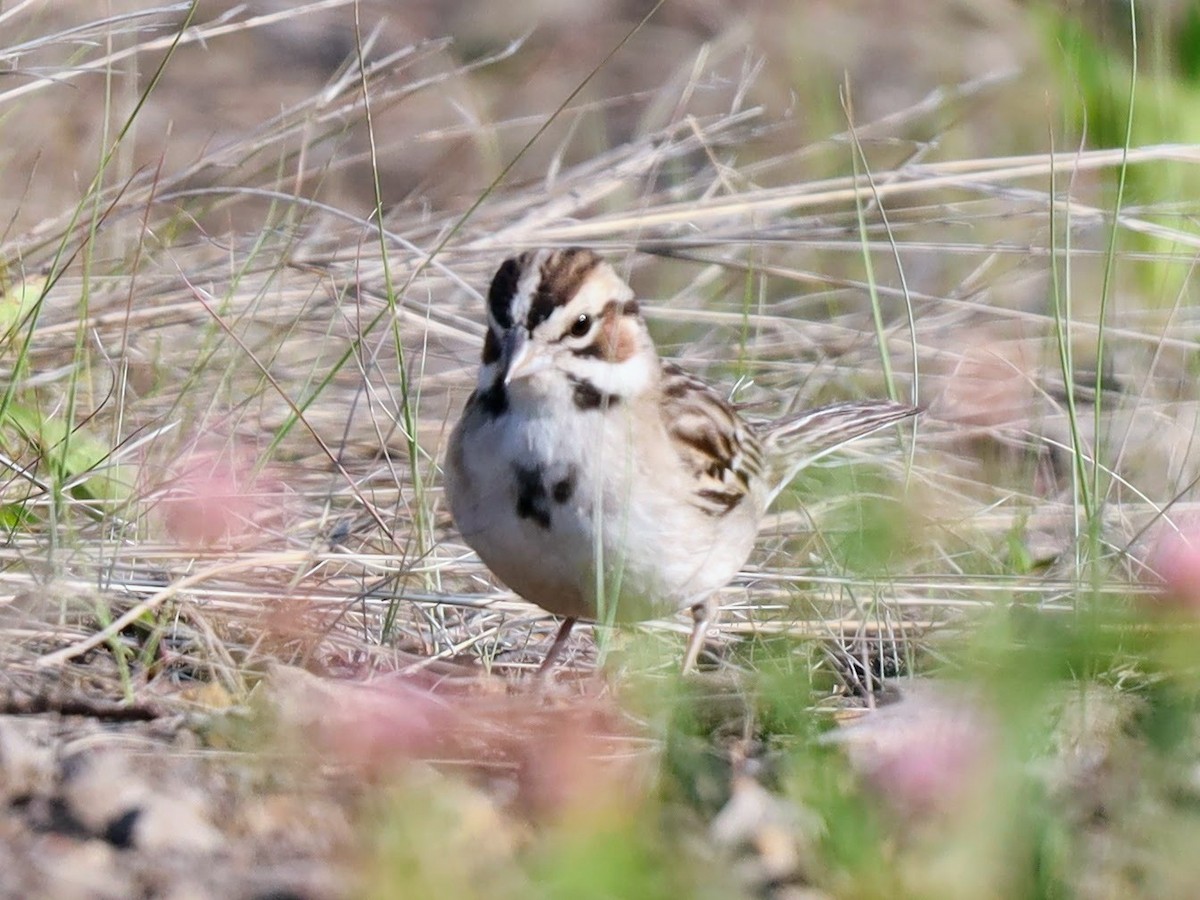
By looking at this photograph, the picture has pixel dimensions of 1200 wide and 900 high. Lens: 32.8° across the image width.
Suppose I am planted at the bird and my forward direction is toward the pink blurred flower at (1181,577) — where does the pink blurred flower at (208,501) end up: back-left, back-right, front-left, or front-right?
back-right

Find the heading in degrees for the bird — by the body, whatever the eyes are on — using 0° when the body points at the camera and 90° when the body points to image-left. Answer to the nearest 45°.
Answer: approximately 45°

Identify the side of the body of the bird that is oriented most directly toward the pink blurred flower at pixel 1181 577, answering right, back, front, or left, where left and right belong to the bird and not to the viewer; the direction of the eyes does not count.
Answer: left

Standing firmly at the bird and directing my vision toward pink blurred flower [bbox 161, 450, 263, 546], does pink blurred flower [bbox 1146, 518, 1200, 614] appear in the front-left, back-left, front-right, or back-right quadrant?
back-left

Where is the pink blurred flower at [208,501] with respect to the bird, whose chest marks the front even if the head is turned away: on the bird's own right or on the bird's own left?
on the bird's own right
